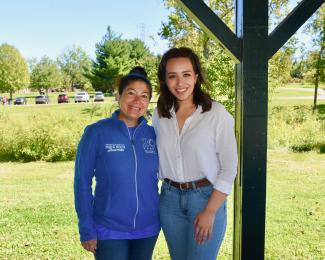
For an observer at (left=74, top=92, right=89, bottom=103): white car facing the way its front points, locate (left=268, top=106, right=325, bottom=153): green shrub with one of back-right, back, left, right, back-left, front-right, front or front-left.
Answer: front-left

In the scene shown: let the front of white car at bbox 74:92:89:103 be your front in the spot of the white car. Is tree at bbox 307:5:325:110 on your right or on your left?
on your left

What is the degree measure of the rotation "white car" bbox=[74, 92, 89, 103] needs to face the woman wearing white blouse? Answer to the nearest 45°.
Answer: approximately 45° to its left

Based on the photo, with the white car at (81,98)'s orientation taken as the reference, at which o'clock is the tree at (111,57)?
The tree is roughly at 6 o'clock from the white car.

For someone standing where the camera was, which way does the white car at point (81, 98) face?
facing the viewer and to the left of the viewer

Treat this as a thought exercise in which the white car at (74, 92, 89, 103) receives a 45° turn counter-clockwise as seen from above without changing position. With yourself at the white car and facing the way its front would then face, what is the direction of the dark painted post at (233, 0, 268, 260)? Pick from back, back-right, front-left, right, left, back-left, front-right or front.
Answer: front

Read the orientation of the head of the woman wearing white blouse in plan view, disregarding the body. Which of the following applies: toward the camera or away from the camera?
toward the camera

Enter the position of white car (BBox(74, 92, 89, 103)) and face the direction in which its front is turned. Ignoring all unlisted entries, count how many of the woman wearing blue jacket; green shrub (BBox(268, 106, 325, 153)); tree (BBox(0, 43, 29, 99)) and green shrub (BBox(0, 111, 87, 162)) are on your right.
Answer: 1

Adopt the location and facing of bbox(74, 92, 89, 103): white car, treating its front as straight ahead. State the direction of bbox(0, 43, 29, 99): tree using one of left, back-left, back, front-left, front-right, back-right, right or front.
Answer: right
